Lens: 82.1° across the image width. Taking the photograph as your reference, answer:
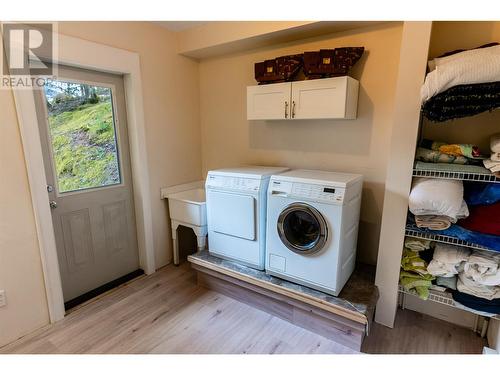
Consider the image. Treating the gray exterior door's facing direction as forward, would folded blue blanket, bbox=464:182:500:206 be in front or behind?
in front

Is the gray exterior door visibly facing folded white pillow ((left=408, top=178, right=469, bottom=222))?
yes

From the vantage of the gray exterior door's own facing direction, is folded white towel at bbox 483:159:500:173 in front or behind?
in front

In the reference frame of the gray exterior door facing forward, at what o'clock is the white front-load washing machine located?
The white front-load washing machine is roughly at 12 o'clock from the gray exterior door.

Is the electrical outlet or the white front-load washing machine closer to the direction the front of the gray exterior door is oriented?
the white front-load washing machine

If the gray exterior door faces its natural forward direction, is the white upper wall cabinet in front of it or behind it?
in front

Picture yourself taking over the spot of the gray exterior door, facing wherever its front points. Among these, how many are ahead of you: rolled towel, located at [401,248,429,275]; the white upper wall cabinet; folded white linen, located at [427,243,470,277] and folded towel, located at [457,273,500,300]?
4

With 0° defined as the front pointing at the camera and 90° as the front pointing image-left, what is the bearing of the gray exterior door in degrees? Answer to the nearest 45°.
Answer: approximately 315°

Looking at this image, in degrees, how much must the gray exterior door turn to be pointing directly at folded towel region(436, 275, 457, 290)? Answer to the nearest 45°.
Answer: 0° — it already faces it

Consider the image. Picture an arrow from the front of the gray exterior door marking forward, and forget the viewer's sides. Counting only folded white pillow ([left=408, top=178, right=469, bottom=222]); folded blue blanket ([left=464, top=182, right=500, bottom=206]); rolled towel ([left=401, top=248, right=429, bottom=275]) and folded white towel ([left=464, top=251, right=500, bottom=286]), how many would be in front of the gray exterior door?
4

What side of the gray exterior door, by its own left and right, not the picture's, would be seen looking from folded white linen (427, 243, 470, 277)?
front
